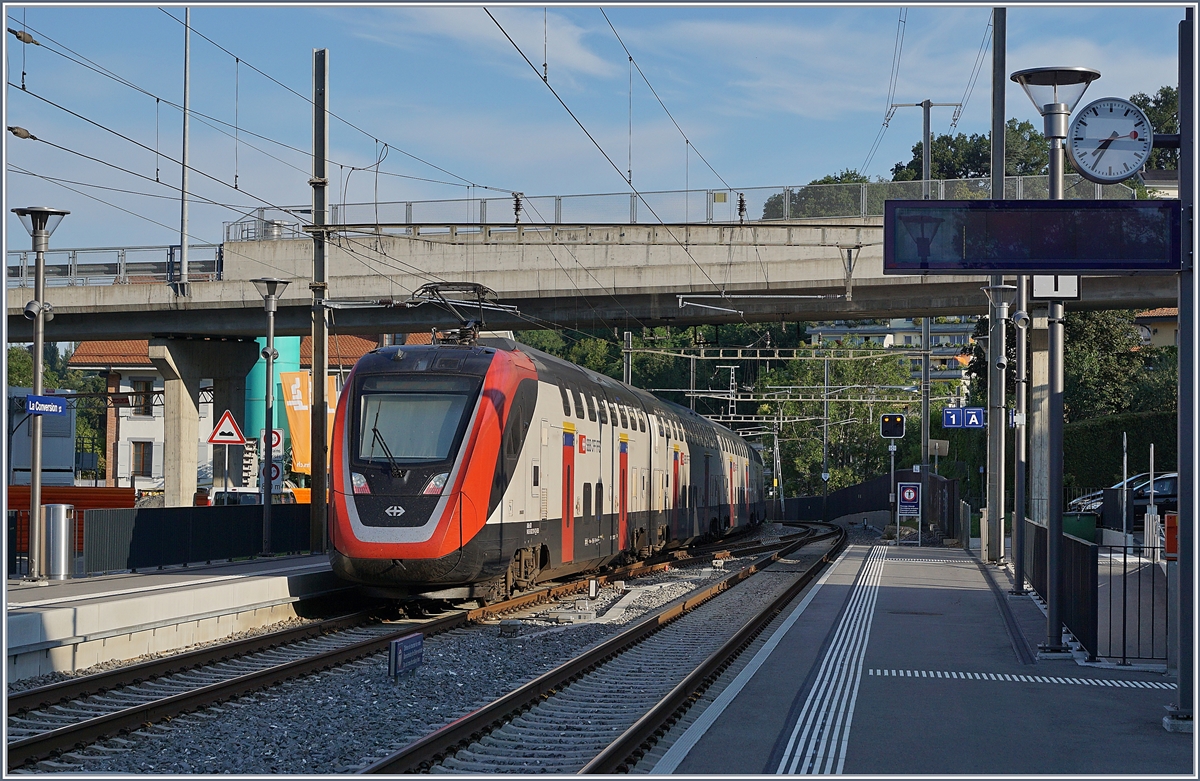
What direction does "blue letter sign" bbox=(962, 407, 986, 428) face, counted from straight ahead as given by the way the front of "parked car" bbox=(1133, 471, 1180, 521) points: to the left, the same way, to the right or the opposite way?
to the left

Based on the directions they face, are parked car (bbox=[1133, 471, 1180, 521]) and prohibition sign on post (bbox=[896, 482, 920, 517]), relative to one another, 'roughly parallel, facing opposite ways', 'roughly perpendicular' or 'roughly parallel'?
roughly perpendicular

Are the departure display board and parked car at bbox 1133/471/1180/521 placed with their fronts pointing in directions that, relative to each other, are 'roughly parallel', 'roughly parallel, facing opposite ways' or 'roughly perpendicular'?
roughly perpendicular

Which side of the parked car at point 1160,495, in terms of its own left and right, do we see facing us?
left

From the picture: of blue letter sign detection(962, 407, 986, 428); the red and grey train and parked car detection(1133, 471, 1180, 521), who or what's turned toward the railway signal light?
the parked car

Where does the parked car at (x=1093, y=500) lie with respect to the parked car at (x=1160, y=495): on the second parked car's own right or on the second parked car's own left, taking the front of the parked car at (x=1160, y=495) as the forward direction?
on the second parked car's own right

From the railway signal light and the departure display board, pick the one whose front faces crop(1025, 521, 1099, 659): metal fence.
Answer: the railway signal light
